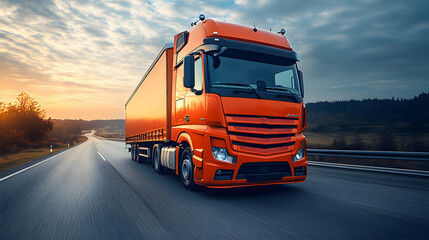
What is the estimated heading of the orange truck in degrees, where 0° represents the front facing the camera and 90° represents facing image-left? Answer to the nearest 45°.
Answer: approximately 315°

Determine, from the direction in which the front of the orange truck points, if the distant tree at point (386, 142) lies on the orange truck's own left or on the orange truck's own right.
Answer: on the orange truck's own left

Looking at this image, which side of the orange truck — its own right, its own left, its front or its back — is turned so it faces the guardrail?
left

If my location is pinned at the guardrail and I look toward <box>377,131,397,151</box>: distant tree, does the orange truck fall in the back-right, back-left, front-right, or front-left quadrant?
back-left
